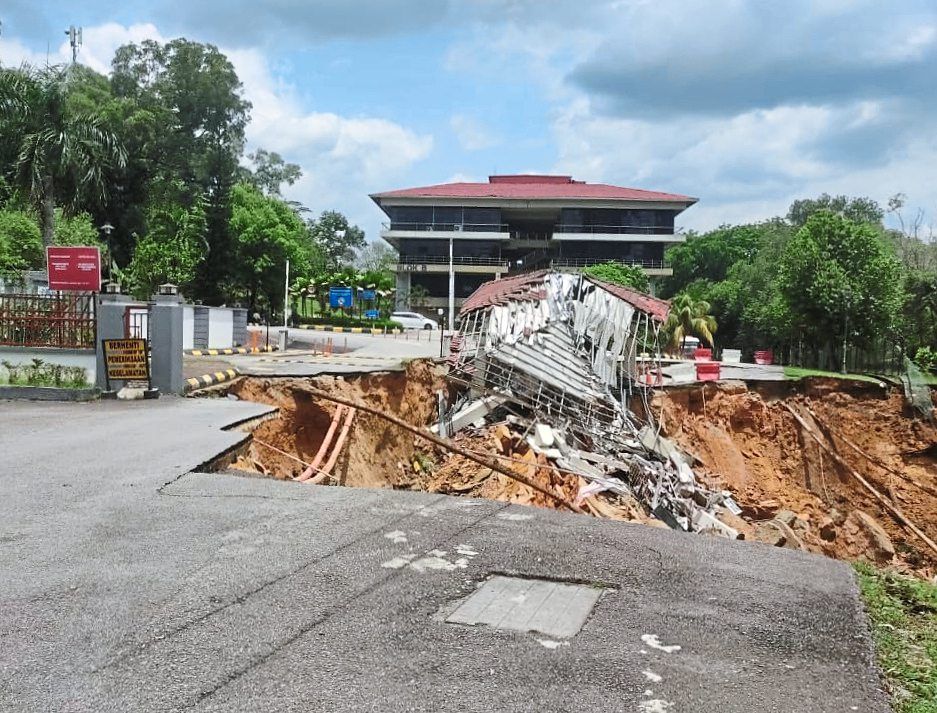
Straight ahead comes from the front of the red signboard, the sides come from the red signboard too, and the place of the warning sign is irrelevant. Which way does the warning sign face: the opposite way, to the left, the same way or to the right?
the same way

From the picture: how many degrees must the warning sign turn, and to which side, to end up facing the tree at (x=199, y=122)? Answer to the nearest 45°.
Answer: approximately 180°

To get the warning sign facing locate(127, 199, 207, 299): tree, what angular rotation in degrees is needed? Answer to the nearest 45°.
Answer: approximately 180°

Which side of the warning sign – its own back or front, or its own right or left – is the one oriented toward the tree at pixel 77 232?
back

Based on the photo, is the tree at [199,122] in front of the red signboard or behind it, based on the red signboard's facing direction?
behind

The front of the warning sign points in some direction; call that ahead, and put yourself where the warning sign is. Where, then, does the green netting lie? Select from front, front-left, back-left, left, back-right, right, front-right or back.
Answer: left

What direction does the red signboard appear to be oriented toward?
toward the camera

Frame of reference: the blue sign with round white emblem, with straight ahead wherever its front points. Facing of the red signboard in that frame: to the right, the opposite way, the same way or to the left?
the same way

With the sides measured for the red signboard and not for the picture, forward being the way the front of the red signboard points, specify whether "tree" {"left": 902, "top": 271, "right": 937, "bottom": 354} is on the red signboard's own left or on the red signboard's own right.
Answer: on the red signboard's own left

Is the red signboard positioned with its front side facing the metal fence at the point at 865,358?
no

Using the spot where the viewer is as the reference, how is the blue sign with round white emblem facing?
facing the viewer

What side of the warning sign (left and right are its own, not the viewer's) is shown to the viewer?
front

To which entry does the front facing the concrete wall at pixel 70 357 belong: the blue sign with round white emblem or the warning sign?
the blue sign with round white emblem

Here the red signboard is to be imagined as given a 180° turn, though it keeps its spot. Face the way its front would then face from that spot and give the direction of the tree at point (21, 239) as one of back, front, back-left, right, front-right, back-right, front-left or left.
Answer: front

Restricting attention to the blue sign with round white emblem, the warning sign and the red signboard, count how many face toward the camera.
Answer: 3

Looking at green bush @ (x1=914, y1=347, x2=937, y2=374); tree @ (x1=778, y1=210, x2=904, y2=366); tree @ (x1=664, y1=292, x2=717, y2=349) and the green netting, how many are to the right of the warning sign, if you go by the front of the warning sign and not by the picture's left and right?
0

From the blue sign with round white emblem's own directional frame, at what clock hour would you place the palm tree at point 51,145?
The palm tree is roughly at 1 o'clock from the blue sign with round white emblem.
